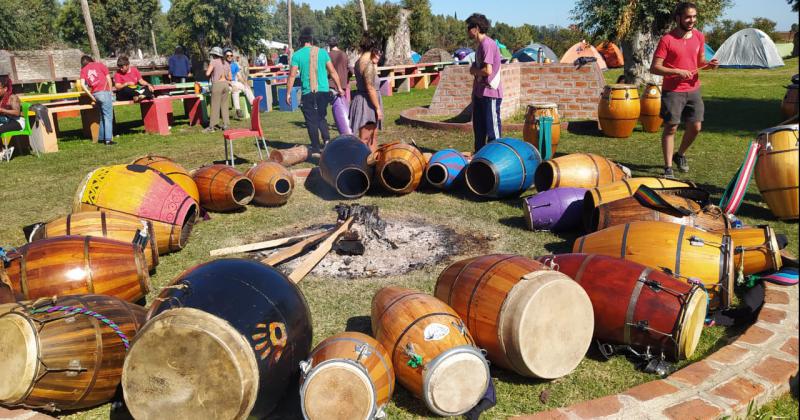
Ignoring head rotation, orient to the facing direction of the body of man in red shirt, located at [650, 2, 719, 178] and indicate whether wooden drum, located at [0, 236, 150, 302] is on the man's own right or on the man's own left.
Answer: on the man's own right

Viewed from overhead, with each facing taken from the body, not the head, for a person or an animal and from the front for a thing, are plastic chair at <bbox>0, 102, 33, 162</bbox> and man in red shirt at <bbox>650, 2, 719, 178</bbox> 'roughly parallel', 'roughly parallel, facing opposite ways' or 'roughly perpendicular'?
roughly perpendicular

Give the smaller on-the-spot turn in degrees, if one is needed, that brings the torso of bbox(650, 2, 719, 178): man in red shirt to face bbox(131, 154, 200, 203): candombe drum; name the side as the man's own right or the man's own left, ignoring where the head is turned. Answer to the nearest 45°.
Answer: approximately 90° to the man's own right

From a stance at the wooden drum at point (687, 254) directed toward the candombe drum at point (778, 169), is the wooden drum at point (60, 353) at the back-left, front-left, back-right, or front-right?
back-left
